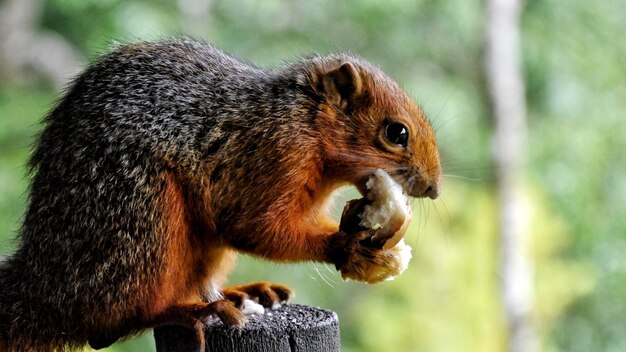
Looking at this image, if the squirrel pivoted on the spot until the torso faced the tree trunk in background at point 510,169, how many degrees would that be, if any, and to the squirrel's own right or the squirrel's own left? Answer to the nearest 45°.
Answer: approximately 45° to the squirrel's own left

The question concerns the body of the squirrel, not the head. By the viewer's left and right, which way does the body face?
facing to the right of the viewer
